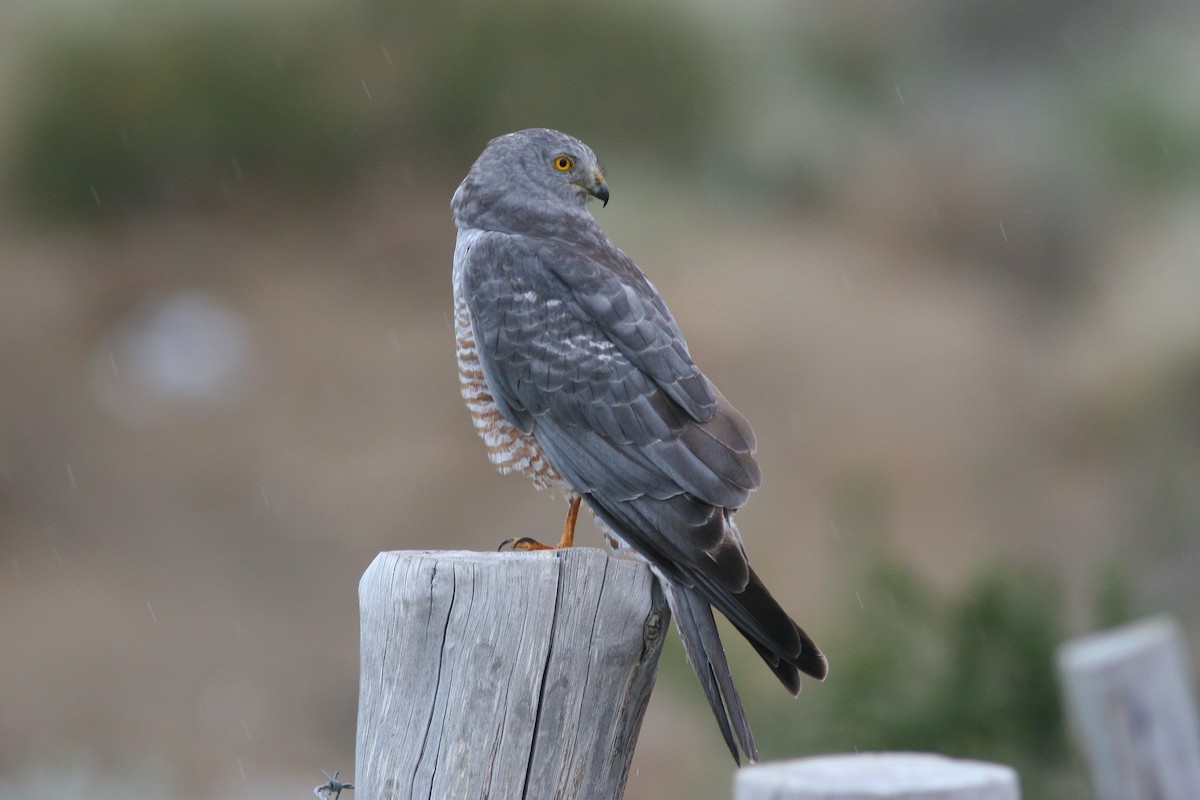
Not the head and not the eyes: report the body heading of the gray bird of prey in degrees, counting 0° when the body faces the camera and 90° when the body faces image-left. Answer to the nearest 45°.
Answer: approximately 135°

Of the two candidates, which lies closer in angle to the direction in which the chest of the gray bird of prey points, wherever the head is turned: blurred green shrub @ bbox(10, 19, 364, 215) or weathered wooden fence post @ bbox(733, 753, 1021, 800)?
the blurred green shrub

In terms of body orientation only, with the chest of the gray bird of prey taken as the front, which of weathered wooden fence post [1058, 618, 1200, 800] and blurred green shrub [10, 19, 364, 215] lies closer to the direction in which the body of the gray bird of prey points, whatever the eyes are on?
the blurred green shrub

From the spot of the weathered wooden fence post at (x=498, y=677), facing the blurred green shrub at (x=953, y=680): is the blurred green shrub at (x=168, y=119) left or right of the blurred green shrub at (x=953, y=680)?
left

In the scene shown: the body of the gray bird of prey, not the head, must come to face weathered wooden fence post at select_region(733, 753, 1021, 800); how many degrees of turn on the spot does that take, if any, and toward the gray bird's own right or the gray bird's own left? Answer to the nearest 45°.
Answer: approximately 135° to the gray bird's own right

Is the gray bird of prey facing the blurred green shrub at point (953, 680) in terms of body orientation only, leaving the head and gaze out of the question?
no

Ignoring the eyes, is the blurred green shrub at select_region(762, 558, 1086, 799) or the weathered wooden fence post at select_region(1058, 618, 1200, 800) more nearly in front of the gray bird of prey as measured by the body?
the blurred green shrub
